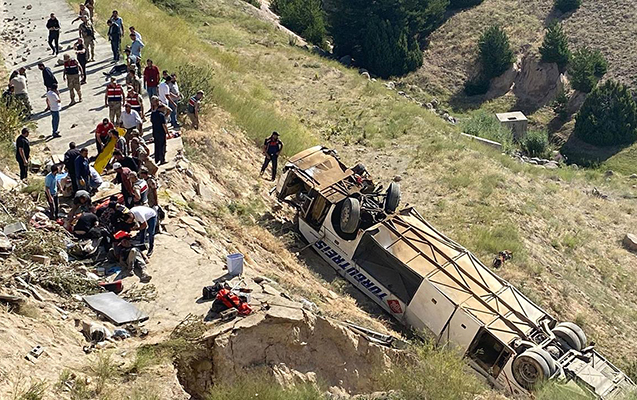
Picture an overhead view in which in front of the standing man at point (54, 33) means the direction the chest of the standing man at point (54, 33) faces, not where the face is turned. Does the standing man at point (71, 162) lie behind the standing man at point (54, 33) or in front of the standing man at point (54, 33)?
in front

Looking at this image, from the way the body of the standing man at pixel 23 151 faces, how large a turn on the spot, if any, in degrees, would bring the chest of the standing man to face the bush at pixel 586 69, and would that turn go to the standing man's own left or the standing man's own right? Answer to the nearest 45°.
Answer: approximately 45° to the standing man's own left

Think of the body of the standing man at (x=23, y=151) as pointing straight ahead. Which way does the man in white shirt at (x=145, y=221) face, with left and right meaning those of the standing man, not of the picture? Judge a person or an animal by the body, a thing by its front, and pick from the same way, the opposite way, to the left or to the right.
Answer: the opposite way

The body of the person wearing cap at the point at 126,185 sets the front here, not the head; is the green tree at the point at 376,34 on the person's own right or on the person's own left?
on the person's own right

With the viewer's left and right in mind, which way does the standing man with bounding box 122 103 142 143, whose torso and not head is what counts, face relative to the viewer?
facing the viewer and to the left of the viewer

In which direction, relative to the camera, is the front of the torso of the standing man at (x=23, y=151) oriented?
to the viewer's right

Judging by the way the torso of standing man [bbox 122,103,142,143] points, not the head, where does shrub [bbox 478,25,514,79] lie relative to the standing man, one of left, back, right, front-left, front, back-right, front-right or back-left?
back

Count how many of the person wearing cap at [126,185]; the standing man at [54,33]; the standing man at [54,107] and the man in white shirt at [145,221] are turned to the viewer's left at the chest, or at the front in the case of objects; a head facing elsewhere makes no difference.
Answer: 2

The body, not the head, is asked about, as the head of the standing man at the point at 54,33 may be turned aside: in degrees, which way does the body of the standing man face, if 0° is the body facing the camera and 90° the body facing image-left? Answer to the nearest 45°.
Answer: approximately 0°

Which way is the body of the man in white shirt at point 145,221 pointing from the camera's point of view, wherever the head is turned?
to the viewer's left

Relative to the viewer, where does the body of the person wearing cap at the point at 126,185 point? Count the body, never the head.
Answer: to the viewer's left
